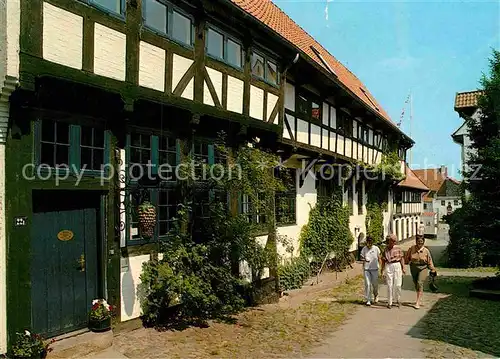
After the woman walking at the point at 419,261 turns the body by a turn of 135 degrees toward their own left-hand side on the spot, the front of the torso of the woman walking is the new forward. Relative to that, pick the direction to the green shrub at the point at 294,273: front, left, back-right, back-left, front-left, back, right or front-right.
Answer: left

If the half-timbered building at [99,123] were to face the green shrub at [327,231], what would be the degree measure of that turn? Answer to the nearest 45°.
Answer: approximately 90° to its left

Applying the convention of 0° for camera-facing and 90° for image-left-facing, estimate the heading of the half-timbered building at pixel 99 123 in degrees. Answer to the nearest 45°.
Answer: approximately 315°

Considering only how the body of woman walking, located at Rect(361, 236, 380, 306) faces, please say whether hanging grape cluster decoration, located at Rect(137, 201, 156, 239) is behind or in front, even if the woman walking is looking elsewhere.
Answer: in front

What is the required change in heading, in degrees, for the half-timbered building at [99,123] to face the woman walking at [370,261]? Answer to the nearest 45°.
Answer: approximately 90° to its left

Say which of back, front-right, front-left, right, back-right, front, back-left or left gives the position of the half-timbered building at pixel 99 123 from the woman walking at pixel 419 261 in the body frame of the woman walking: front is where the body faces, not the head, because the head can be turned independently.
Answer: front-right

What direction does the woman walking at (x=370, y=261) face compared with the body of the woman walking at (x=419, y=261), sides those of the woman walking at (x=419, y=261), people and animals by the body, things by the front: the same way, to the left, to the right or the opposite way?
the same way

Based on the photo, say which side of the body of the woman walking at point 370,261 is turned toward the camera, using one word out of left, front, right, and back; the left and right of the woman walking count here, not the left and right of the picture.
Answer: front

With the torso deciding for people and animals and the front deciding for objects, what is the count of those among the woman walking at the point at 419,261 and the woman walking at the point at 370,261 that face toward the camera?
2

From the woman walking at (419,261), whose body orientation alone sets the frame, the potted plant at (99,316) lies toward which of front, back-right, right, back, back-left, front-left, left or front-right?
front-right

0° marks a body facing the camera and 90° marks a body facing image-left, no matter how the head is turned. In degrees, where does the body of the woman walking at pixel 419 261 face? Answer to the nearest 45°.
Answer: approximately 0°

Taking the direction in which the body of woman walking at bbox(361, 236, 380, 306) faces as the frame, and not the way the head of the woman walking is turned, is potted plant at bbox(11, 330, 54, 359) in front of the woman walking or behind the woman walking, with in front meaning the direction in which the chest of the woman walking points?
in front

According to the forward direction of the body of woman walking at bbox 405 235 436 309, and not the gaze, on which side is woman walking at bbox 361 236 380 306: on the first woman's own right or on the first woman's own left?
on the first woman's own right
